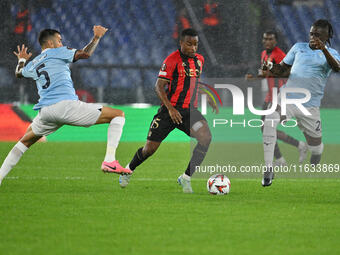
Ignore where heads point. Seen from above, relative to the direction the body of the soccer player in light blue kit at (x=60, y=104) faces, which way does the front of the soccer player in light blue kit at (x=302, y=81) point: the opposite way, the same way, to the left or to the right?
the opposite way

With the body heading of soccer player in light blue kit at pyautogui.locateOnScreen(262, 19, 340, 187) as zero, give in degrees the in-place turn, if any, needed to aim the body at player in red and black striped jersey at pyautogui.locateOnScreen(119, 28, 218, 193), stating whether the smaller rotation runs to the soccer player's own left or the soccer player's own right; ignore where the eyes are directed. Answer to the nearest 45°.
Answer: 0° — they already face them

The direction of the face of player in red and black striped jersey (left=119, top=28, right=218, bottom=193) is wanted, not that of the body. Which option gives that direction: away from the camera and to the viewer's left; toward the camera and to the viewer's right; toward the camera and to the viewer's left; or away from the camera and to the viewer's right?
toward the camera and to the viewer's right

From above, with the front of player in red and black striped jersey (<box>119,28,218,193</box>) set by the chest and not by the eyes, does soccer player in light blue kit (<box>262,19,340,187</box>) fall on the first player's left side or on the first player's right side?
on the first player's left side

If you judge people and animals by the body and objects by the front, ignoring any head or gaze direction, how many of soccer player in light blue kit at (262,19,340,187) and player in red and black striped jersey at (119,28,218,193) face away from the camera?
0

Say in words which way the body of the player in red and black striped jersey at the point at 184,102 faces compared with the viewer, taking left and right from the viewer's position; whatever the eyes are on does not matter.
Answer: facing the viewer and to the right of the viewer

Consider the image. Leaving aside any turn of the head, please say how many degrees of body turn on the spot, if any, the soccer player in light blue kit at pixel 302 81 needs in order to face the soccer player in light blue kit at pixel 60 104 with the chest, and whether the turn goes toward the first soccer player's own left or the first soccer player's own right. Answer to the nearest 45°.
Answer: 0° — they already face them

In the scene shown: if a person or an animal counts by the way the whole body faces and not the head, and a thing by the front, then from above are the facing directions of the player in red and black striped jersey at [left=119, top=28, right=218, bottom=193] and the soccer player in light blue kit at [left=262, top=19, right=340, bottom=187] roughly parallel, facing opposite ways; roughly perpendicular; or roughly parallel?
roughly perpendicular

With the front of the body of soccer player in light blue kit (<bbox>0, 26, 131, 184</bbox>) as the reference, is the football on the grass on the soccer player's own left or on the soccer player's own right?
on the soccer player's own right

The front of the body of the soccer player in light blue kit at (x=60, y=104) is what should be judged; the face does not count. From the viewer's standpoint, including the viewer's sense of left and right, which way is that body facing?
facing away from the viewer and to the right of the viewer

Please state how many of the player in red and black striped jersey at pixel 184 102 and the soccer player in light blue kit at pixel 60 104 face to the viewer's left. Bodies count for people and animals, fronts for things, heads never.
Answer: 0

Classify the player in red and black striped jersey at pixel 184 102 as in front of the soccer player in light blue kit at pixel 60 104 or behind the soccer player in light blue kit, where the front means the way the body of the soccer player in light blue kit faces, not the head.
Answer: in front

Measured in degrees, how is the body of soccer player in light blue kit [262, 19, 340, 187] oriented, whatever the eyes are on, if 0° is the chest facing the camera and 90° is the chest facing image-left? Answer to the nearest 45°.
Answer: approximately 45°

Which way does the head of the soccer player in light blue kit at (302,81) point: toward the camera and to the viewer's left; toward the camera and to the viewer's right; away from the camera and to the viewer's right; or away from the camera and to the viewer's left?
toward the camera and to the viewer's left

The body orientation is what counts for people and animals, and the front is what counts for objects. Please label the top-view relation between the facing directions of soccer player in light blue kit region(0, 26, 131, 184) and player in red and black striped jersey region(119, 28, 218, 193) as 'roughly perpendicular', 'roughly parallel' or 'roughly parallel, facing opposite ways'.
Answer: roughly perpendicular
